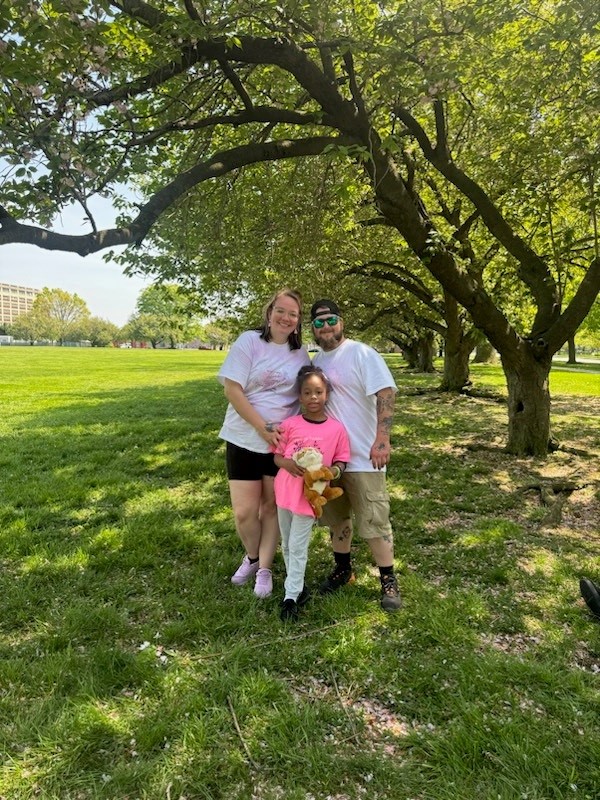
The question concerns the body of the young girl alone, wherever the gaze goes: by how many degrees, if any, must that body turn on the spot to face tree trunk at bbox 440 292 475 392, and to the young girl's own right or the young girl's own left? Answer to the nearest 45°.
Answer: approximately 180°

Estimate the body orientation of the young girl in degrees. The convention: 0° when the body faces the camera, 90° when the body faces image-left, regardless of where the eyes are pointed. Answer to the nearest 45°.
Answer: approximately 0°

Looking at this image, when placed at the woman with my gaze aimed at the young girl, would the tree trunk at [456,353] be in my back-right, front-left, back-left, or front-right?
back-left

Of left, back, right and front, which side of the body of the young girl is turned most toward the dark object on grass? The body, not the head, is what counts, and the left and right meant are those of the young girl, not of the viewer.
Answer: left
